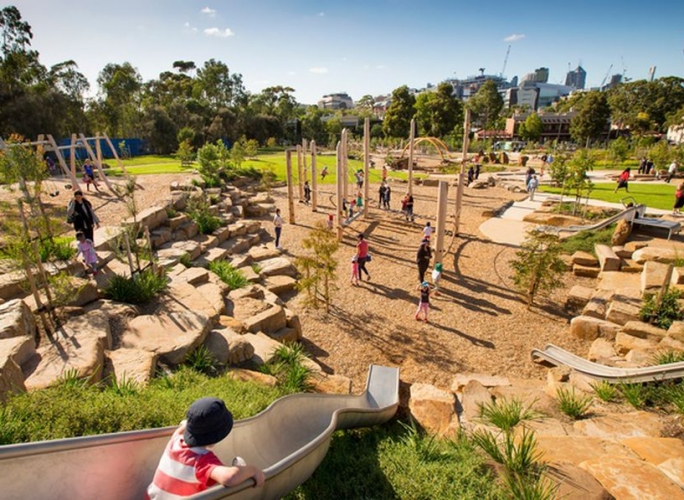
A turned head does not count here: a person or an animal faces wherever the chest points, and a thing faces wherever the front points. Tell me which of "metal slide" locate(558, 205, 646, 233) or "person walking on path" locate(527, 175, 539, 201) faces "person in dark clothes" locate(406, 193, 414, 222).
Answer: the metal slide

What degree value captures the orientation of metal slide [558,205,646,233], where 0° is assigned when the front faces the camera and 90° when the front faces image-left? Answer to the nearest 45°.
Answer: approximately 90°

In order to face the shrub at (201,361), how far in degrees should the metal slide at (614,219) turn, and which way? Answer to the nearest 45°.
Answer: approximately 90° to its left

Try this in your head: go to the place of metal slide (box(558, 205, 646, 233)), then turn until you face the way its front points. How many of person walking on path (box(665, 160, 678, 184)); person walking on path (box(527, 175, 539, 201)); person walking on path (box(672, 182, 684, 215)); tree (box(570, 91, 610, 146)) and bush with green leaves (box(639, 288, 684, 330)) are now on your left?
1

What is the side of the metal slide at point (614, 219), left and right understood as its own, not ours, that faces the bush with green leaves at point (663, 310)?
left

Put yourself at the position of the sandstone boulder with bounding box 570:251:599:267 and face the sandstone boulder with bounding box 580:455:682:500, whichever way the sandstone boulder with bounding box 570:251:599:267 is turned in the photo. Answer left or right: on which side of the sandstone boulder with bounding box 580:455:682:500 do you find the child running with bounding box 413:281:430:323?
right

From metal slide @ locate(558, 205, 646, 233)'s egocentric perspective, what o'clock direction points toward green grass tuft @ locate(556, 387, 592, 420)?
The green grass tuft is roughly at 9 o'clock from the metal slide.

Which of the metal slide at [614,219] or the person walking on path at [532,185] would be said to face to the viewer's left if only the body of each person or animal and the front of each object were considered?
the metal slide
